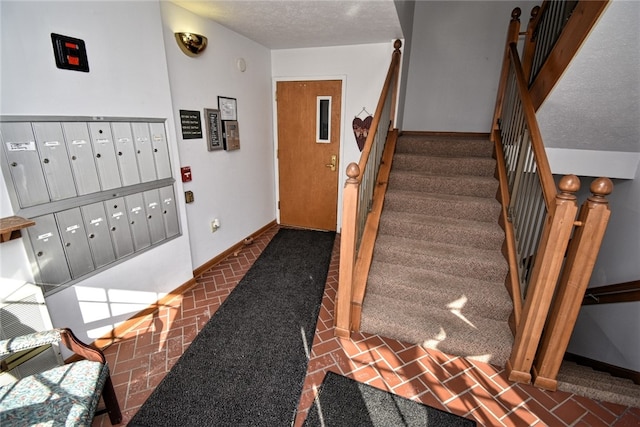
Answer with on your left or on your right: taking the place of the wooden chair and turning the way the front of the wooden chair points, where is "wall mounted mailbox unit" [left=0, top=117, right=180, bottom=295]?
on your left

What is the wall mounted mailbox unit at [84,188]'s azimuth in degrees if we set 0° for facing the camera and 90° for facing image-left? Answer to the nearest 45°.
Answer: approximately 315°

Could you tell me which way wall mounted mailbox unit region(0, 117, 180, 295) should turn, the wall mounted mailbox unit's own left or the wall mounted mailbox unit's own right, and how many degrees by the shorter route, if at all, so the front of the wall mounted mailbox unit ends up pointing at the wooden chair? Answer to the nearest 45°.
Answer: approximately 45° to the wall mounted mailbox unit's own right

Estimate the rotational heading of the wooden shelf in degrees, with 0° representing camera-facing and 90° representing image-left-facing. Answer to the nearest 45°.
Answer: approximately 315°

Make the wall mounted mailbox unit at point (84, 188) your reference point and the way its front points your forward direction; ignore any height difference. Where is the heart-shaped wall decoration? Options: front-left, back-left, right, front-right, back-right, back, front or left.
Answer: front-left

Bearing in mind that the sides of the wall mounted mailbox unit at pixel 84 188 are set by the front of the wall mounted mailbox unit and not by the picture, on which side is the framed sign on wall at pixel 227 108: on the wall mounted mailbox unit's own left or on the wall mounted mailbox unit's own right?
on the wall mounted mailbox unit's own left

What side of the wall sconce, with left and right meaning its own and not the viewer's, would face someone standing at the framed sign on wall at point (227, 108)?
left

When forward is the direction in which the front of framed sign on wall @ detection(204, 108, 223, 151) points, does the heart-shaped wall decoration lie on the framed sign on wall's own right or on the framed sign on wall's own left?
on the framed sign on wall's own left
